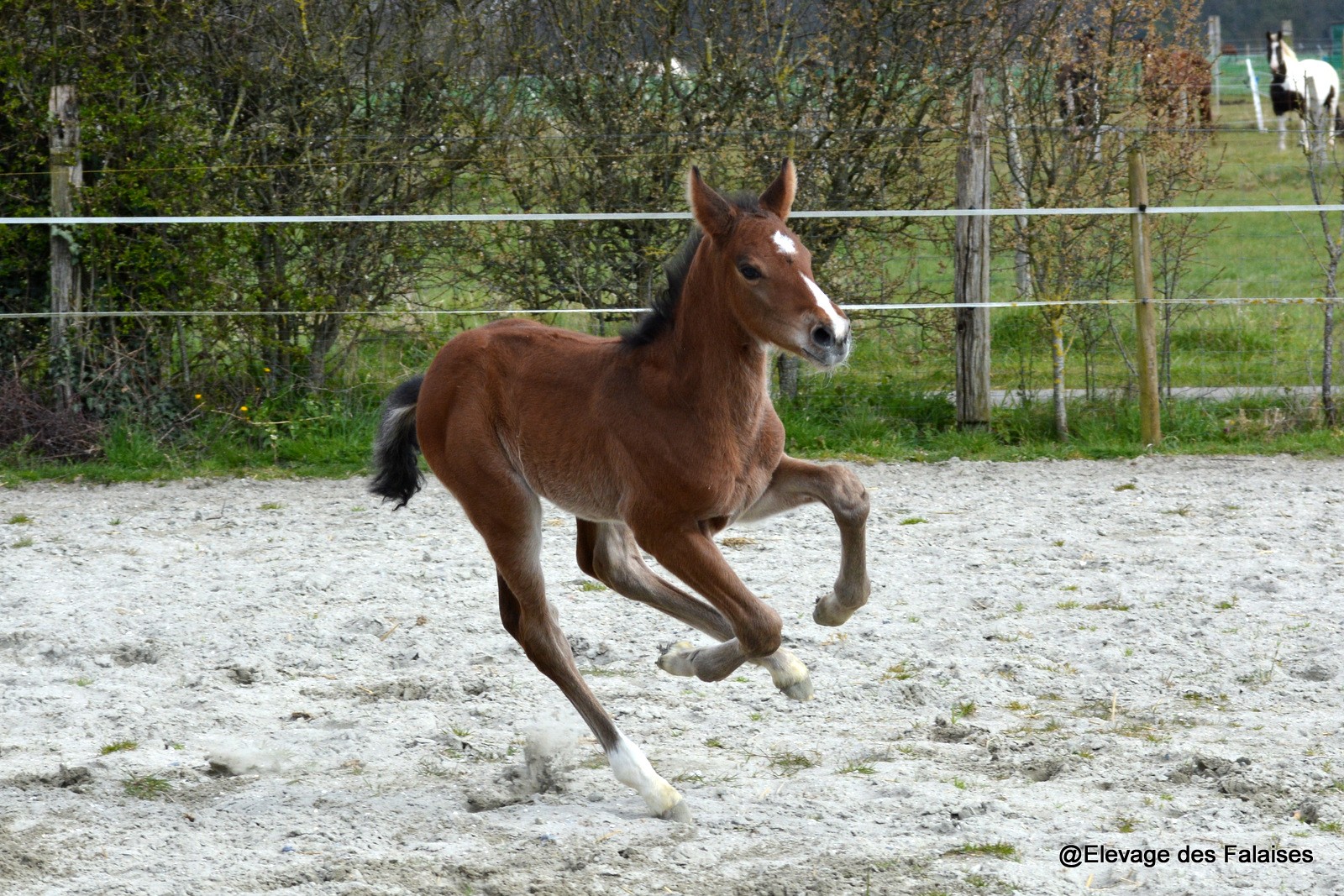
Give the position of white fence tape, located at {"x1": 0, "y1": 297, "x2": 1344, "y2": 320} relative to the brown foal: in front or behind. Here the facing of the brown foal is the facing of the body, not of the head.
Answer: behind

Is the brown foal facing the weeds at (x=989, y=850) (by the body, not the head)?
yes

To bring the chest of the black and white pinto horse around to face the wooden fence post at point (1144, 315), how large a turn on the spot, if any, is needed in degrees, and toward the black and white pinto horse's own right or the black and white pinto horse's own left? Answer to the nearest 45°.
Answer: approximately 45° to the black and white pinto horse's own left

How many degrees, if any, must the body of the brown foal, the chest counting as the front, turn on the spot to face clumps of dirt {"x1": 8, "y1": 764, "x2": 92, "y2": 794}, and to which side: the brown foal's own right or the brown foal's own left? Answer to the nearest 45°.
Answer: approximately 135° to the brown foal's own right

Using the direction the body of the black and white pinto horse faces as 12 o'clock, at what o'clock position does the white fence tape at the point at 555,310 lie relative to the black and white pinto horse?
The white fence tape is roughly at 11 o'clock from the black and white pinto horse.

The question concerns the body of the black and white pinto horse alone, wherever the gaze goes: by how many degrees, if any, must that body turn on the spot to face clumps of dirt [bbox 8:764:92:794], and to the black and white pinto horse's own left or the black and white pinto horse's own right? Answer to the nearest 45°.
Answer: approximately 45° to the black and white pinto horse's own left

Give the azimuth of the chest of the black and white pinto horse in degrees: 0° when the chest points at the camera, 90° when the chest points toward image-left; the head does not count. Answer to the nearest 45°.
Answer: approximately 45°

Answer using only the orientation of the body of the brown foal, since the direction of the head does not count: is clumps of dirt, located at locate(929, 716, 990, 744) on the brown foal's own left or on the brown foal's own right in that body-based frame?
on the brown foal's own left
